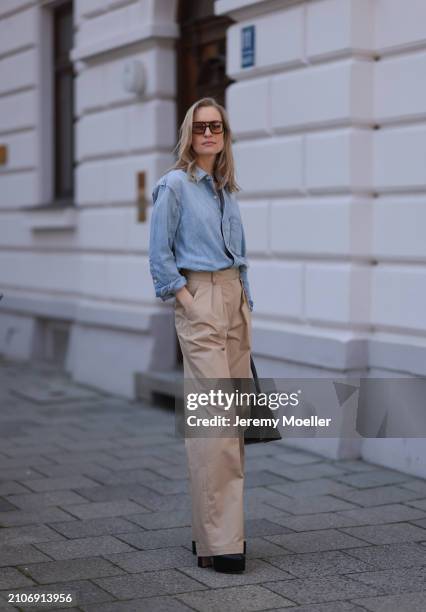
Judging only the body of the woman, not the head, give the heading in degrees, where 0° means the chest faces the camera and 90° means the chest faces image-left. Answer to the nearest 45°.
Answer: approximately 315°

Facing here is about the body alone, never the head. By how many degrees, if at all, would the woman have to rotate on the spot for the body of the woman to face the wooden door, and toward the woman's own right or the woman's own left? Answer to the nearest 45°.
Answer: approximately 135° to the woman's own left

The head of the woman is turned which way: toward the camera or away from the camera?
toward the camera

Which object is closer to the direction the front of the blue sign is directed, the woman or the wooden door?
the woman

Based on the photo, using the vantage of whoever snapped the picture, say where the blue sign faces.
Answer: facing the viewer and to the left of the viewer

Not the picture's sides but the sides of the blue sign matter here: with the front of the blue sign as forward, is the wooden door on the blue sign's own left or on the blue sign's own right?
on the blue sign's own right

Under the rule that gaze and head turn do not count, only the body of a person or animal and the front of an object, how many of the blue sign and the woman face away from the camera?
0

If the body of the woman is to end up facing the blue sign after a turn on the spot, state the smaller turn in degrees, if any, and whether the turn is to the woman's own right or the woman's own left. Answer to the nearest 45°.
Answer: approximately 135° to the woman's own left

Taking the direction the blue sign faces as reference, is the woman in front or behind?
in front
